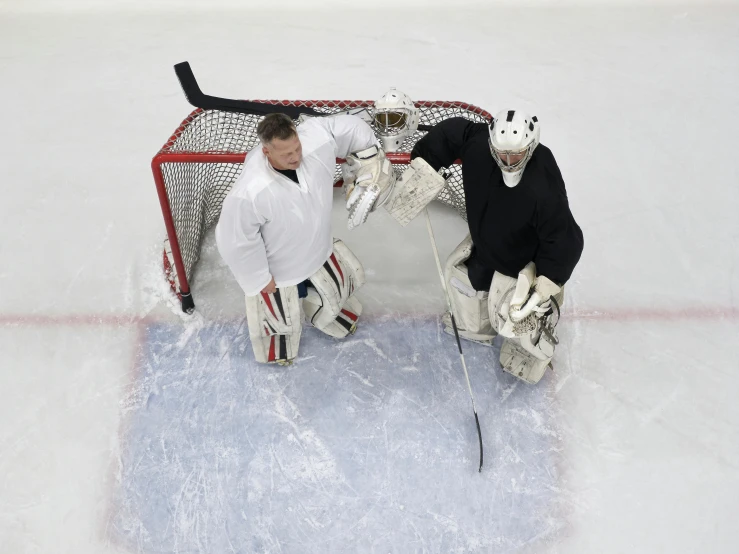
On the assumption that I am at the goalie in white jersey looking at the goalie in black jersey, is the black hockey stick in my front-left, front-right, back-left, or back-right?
back-left

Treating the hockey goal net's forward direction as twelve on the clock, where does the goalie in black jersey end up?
The goalie in black jersey is roughly at 10 o'clock from the hockey goal net.

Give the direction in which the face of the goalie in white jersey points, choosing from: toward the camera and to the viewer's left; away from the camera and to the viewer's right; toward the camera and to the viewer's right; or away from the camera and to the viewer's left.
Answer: toward the camera and to the viewer's right

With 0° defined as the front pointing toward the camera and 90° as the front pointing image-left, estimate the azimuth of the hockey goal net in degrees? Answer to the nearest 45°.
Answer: approximately 0°

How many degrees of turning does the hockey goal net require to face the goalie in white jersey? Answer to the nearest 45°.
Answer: approximately 45° to its left
